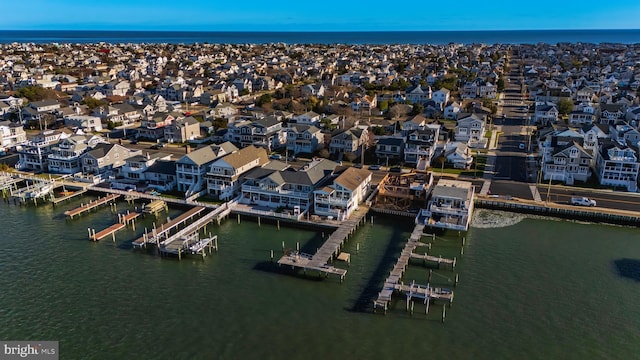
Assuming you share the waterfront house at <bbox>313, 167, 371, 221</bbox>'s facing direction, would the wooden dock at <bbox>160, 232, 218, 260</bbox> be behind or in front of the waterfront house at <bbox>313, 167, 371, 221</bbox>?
in front

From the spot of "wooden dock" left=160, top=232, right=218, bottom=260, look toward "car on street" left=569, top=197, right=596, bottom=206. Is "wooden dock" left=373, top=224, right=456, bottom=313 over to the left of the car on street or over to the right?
right

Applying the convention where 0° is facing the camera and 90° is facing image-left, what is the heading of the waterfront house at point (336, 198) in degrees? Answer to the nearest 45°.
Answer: approximately 45°

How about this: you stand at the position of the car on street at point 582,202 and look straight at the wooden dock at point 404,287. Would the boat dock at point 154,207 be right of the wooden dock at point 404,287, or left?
right

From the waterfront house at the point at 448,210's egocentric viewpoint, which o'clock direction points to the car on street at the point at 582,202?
The car on street is roughly at 8 o'clock from the waterfront house.

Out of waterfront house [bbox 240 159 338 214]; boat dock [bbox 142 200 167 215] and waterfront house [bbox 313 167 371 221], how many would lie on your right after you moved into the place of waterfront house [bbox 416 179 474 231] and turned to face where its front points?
3

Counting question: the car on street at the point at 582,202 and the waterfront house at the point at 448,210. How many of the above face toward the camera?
1

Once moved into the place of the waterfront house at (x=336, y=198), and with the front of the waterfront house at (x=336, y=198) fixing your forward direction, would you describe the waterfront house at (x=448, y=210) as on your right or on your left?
on your left

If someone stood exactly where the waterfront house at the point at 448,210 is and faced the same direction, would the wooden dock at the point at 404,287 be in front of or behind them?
in front
